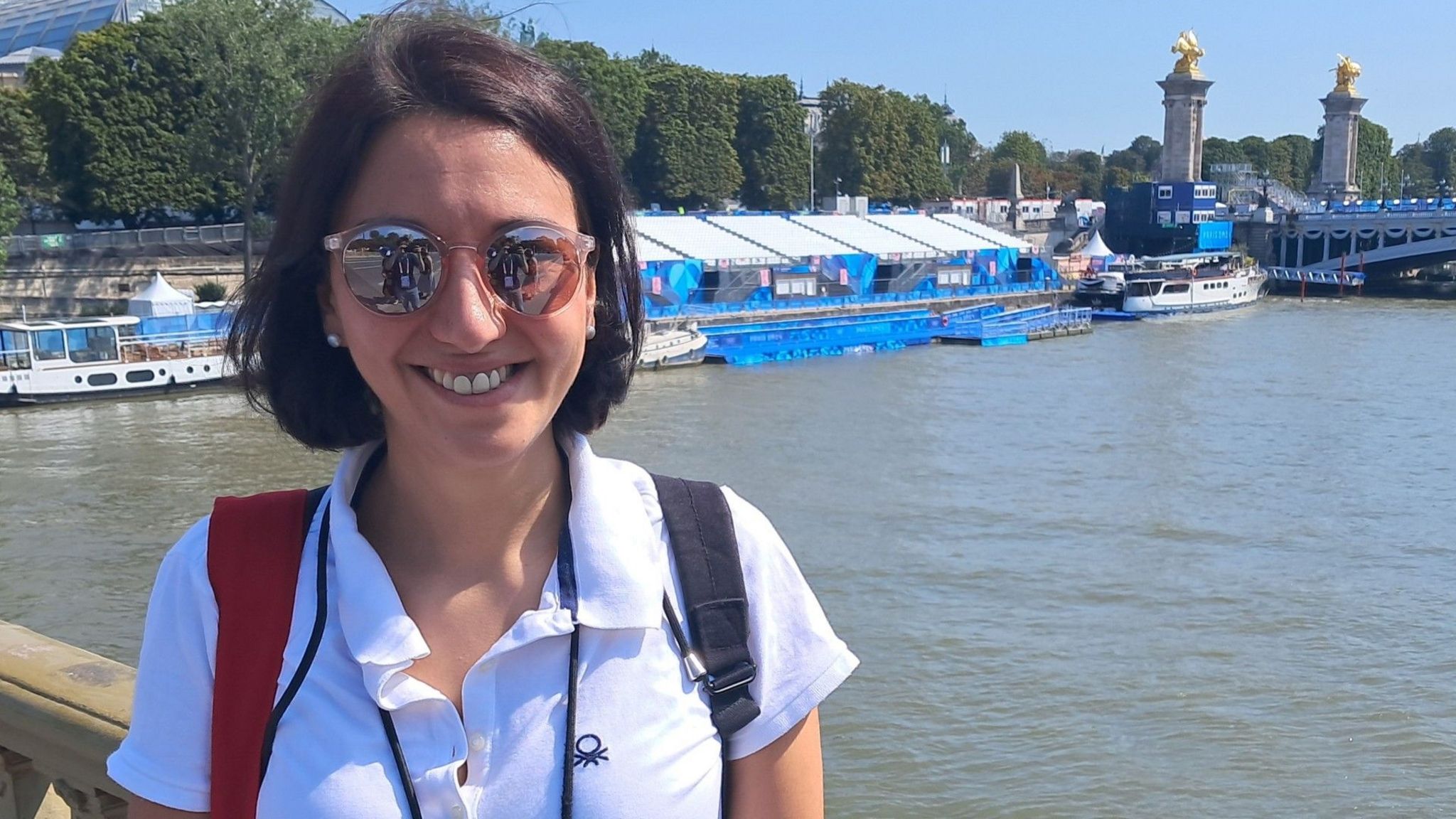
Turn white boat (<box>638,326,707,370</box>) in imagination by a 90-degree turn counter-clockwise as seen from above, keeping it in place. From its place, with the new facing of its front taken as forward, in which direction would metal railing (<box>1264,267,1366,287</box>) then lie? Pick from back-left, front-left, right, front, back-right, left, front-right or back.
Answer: front-right

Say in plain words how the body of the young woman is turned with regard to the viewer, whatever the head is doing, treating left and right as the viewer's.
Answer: facing the viewer

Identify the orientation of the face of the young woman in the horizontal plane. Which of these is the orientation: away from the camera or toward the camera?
toward the camera

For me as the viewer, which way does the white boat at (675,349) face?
facing to the right of the viewer

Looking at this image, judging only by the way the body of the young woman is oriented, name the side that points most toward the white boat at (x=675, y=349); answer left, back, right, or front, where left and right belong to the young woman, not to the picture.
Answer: back

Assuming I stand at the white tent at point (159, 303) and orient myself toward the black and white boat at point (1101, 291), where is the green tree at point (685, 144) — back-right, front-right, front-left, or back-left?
front-left

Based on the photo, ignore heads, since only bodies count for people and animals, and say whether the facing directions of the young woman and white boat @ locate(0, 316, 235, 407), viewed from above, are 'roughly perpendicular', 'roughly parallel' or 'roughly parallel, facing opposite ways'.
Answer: roughly perpendicular

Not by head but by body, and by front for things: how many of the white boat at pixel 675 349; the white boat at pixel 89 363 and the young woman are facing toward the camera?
1

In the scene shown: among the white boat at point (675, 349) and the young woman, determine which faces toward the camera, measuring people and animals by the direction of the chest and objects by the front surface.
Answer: the young woman

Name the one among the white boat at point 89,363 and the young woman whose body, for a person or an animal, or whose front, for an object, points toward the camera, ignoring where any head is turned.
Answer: the young woman

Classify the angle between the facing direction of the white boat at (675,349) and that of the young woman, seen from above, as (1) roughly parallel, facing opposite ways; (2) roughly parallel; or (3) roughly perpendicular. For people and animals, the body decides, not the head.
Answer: roughly perpendicular
